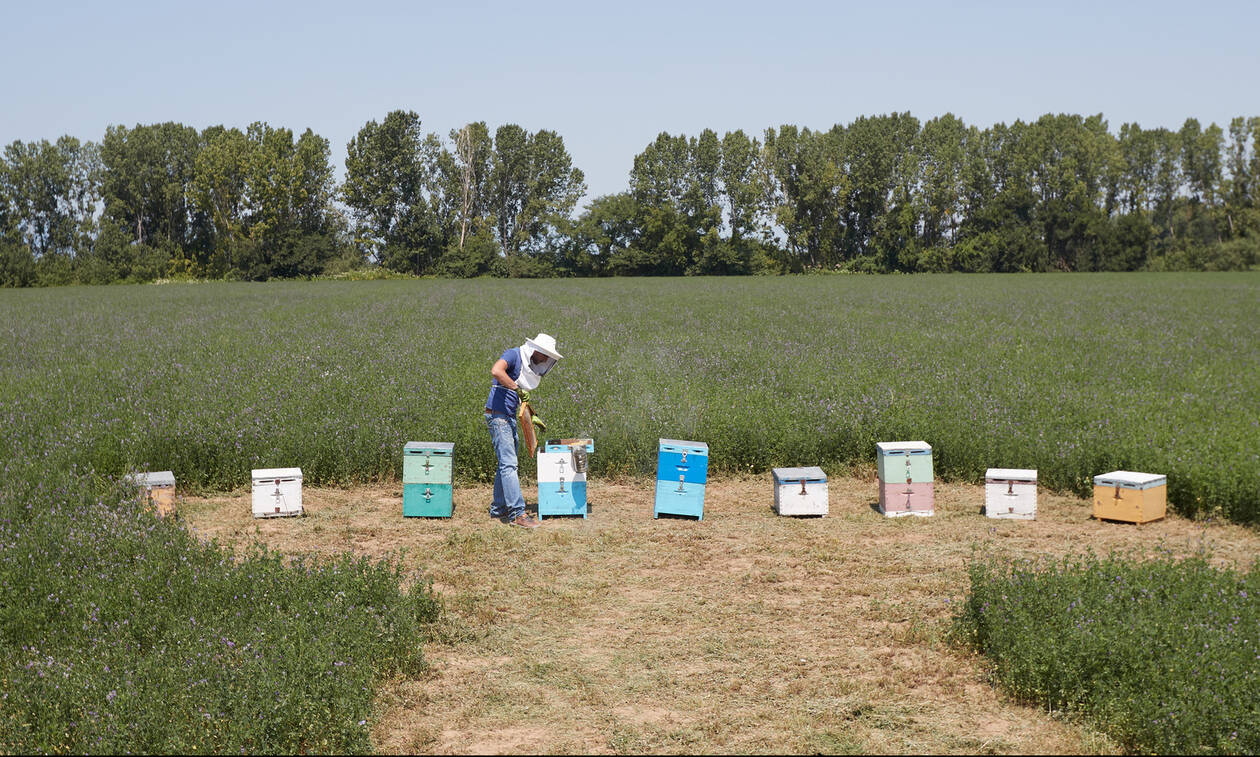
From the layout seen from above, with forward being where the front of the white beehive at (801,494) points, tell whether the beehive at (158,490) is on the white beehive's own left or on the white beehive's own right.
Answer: on the white beehive's own right

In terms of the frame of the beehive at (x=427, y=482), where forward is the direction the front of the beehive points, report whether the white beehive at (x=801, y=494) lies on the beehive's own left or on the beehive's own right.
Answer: on the beehive's own left

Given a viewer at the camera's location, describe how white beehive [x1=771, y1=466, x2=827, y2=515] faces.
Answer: facing the viewer

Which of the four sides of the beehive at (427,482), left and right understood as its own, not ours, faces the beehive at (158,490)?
right

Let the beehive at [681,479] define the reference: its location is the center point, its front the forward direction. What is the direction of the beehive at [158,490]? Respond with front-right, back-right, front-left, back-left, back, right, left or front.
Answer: right

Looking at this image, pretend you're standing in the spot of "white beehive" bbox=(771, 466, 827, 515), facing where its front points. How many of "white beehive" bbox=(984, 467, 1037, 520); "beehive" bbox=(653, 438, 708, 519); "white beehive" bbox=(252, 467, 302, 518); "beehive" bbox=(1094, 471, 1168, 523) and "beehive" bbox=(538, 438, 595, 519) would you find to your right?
3

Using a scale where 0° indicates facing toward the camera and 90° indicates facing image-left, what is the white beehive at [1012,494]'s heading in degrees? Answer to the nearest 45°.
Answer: approximately 0°

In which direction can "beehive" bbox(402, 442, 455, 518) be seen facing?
toward the camera

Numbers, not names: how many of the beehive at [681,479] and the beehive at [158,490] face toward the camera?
2

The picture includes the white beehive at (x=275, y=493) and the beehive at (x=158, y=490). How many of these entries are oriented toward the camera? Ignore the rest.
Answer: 2

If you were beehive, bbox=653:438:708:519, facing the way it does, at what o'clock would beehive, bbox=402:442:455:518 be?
beehive, bbox=402:442:455:518 is roughly at 3 o'clock from beehive, bbox=653:438:708:519.

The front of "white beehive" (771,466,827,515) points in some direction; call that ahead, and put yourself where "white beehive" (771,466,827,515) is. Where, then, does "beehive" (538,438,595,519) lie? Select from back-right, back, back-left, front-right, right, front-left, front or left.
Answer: right

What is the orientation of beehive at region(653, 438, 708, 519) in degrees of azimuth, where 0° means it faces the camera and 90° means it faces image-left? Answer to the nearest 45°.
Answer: approximately 0°

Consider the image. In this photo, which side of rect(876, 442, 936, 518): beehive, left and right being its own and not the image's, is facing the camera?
front

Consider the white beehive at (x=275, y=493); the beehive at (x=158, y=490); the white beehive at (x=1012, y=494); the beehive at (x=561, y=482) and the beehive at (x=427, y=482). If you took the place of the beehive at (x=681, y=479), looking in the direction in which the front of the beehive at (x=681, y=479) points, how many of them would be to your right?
4
